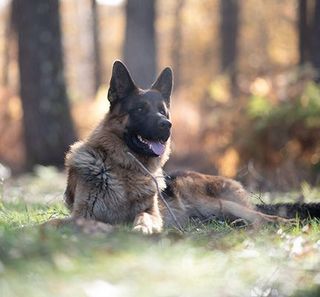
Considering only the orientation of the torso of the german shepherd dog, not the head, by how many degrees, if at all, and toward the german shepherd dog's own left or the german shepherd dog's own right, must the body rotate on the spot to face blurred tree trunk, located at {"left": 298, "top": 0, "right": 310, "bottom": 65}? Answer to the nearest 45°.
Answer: approximately 135° to the german shepherd dog's own right

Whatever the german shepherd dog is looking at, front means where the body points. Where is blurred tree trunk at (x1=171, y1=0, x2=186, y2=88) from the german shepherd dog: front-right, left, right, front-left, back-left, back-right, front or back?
back-right

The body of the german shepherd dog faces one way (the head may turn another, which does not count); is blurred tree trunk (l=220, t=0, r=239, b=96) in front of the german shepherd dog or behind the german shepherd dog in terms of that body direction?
behind

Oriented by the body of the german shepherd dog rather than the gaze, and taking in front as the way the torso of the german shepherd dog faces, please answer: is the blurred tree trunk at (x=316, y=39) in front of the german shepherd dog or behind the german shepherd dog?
behind

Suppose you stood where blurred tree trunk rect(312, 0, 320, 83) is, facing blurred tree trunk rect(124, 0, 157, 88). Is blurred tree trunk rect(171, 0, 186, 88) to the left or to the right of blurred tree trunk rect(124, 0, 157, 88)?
right

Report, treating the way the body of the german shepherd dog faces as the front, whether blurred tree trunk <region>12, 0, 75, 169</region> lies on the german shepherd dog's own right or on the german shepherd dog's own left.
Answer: on the german shepherd dog's own right

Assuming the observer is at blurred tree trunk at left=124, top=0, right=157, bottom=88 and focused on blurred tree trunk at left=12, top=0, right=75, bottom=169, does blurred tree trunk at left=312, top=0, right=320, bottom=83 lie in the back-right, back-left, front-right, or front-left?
back-left

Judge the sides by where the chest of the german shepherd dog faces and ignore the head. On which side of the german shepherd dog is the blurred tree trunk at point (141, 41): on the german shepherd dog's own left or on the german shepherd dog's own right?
on the german shepherd dog's own right
